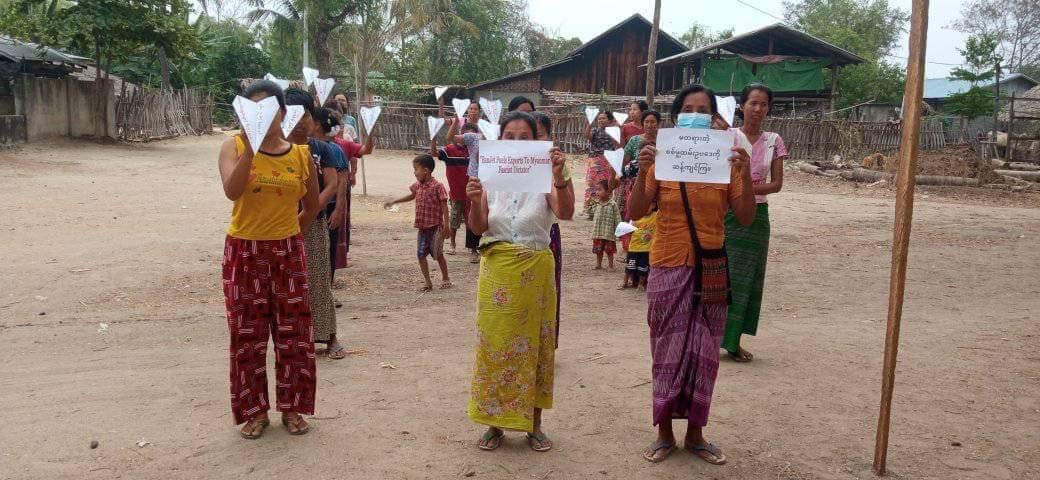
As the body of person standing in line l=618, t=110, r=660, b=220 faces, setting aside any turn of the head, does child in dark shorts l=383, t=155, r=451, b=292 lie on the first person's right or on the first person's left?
on the first person's right

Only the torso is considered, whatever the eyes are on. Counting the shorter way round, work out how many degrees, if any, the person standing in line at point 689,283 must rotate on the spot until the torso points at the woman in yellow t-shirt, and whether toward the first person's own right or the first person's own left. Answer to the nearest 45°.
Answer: approximately 90° to the first person's own right

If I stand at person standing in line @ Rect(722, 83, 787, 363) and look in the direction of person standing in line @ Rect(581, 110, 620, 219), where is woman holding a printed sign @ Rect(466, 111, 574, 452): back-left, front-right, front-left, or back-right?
back-left

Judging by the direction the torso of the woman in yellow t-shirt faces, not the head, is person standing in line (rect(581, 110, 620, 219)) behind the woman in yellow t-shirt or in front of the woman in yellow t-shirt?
behind

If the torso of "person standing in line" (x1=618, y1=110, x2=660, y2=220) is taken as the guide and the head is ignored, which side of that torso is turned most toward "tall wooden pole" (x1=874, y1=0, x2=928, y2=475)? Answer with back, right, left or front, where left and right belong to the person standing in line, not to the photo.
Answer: front

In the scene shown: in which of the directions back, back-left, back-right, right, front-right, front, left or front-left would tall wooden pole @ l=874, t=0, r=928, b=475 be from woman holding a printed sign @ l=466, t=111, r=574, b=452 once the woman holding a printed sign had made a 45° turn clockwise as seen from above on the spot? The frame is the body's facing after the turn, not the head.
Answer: back-left

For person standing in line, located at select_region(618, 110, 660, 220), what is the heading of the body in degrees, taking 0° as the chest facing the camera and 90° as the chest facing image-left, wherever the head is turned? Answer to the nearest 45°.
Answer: approximately 0°

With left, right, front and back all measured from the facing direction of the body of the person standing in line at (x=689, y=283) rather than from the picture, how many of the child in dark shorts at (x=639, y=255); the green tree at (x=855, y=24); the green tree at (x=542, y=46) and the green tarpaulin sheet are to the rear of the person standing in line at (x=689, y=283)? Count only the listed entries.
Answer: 4

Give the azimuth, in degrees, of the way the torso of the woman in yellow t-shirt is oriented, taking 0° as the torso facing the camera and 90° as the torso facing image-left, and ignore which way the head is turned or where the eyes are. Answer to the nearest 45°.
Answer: approximately 0°

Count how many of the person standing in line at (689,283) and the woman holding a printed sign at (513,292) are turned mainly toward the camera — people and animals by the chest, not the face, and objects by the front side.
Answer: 2
